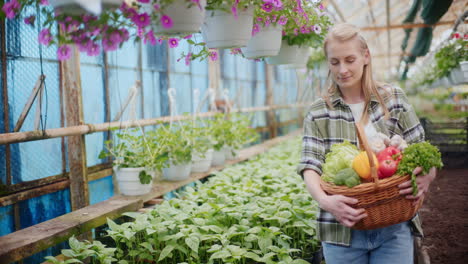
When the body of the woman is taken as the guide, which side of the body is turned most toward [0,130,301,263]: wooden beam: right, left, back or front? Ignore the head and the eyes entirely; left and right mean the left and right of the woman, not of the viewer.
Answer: right

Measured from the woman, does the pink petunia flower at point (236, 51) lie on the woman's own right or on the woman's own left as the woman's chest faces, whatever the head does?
on the woman's own right

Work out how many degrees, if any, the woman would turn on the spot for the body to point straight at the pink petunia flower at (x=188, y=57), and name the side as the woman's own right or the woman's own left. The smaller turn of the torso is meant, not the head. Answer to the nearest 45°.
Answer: approximately 90° to the woman's own right

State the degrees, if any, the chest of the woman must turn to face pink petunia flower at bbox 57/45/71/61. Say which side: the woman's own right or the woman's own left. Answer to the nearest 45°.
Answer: approximately 45° to the woman's own right

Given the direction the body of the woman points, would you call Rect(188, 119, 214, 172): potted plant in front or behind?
behind

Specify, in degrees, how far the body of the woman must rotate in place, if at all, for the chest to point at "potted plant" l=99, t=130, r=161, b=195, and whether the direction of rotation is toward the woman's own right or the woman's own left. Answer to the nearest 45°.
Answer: approximately 135° to the woman's own right

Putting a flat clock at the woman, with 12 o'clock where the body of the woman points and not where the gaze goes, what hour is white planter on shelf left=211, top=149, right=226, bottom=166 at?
The white planter on shelf is roughly at 5 o'clock from the woman.

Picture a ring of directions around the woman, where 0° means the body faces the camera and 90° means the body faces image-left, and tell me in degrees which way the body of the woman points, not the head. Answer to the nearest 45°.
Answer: approximately 0°

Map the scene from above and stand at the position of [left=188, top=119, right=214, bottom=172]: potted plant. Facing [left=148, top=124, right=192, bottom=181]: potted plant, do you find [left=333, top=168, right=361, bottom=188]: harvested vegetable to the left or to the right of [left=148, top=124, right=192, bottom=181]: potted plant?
left

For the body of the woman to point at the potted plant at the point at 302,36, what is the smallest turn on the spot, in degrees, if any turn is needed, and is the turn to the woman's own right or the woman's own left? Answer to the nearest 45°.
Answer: approximately 180°
